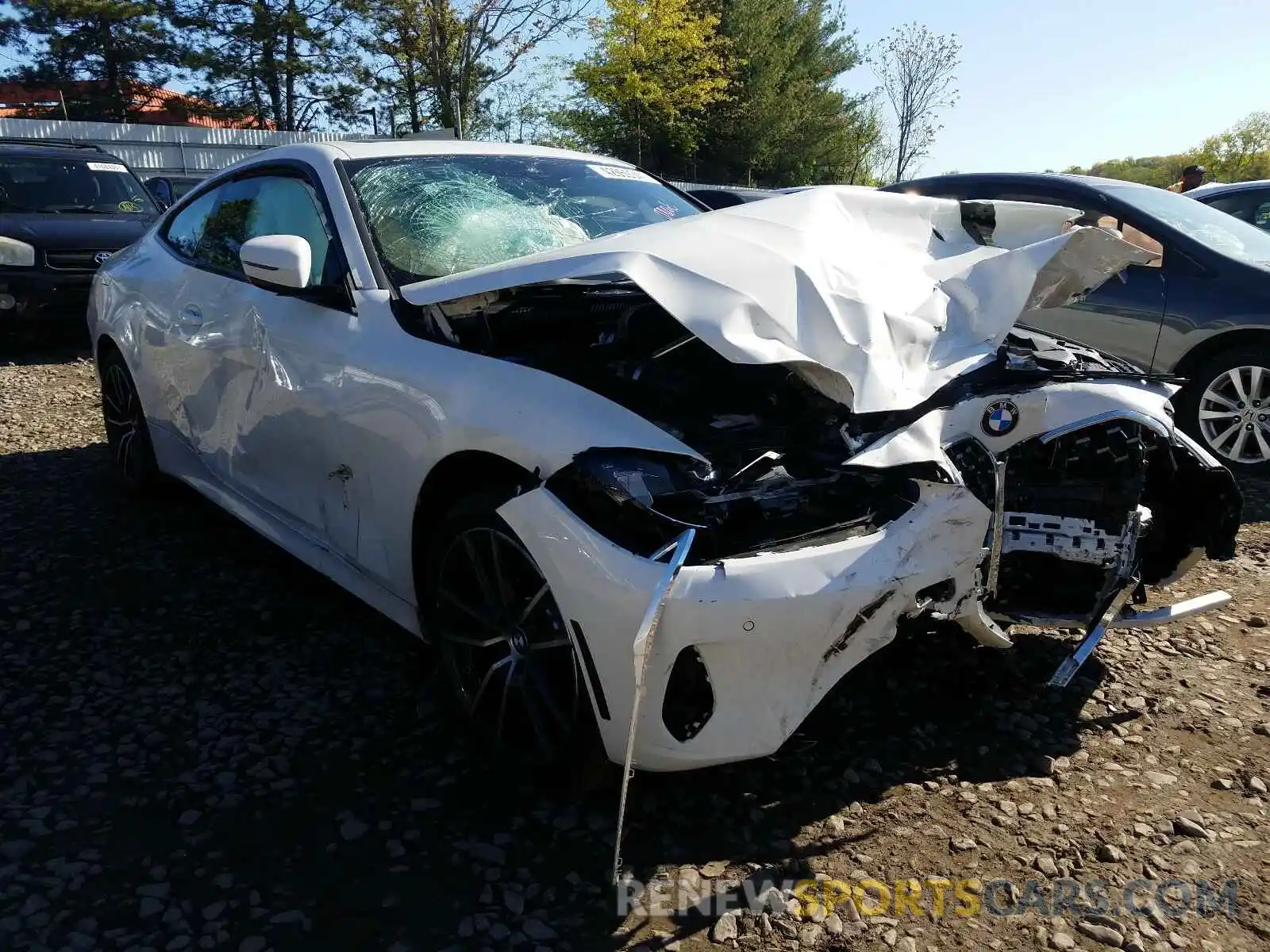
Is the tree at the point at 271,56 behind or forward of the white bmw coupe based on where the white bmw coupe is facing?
behind

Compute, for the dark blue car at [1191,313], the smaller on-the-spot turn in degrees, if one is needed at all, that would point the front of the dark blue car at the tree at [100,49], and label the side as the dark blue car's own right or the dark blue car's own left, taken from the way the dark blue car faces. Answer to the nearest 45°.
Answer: approximately 180°

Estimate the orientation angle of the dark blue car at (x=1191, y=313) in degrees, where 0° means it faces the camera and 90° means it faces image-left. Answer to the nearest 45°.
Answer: approximately 315°

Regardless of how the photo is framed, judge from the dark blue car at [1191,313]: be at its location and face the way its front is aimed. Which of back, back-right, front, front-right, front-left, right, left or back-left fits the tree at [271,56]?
back

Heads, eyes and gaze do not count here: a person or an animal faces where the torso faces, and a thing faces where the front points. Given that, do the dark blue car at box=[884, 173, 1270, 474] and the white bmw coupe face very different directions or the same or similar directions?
same or similar directions

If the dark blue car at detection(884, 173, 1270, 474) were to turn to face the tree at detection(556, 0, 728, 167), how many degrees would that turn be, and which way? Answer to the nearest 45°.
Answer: approximately 180°

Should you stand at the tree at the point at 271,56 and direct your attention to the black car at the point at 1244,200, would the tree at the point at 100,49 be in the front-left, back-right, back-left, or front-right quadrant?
back-right

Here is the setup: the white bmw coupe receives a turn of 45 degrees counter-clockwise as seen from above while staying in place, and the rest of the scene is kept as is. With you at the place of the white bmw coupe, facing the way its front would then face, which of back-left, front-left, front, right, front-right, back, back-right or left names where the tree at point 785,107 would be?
left

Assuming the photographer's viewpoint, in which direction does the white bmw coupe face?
facing the viewer and to the right of the viewer

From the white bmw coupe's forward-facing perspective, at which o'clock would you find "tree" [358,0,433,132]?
The tree is roughly at 7 o'clock from the white bmw coupe.

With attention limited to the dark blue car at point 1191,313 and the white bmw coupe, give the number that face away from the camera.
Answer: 0
